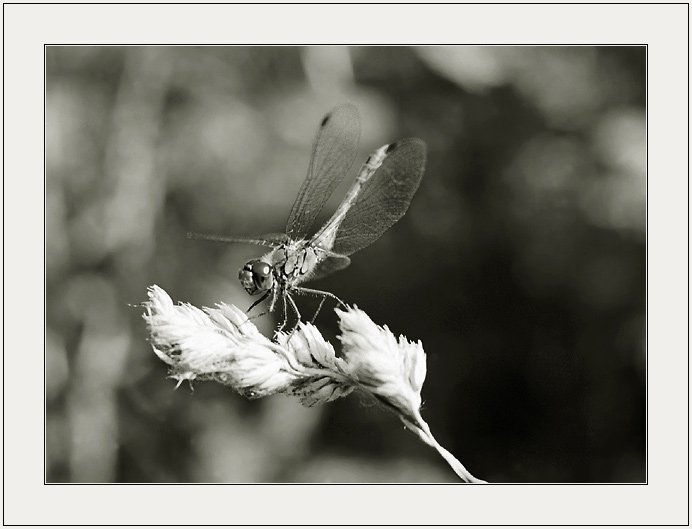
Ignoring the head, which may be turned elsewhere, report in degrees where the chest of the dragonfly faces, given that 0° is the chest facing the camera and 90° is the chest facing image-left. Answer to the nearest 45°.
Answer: approximately 45°
